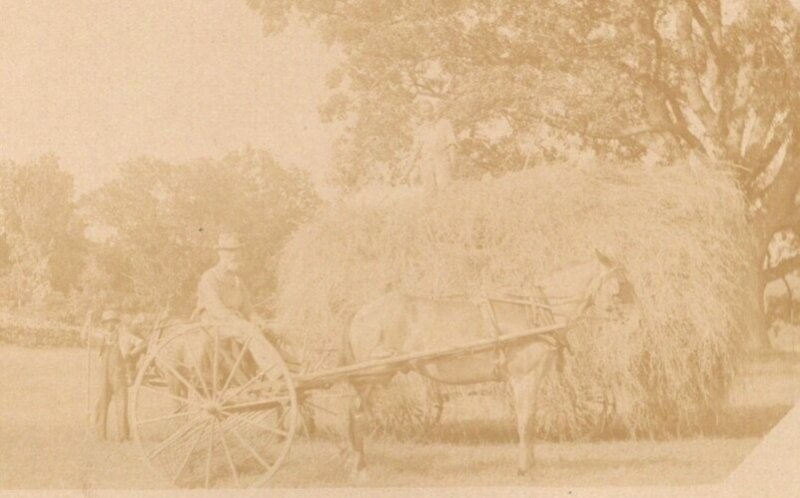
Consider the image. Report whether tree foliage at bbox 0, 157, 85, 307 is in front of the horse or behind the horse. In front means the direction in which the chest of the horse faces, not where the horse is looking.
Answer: behind

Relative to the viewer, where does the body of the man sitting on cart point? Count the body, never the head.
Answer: to the viewer's right

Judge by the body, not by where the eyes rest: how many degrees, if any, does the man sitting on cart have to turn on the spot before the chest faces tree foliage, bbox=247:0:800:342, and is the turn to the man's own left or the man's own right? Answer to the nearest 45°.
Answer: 0° — they already face it

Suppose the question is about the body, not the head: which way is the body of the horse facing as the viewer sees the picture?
to the viewer's right

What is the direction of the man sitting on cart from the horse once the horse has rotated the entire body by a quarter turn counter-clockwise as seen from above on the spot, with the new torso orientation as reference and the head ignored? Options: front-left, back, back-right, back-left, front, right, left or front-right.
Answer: left

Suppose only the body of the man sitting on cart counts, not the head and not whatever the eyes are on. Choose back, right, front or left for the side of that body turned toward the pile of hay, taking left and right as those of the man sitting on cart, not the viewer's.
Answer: front
